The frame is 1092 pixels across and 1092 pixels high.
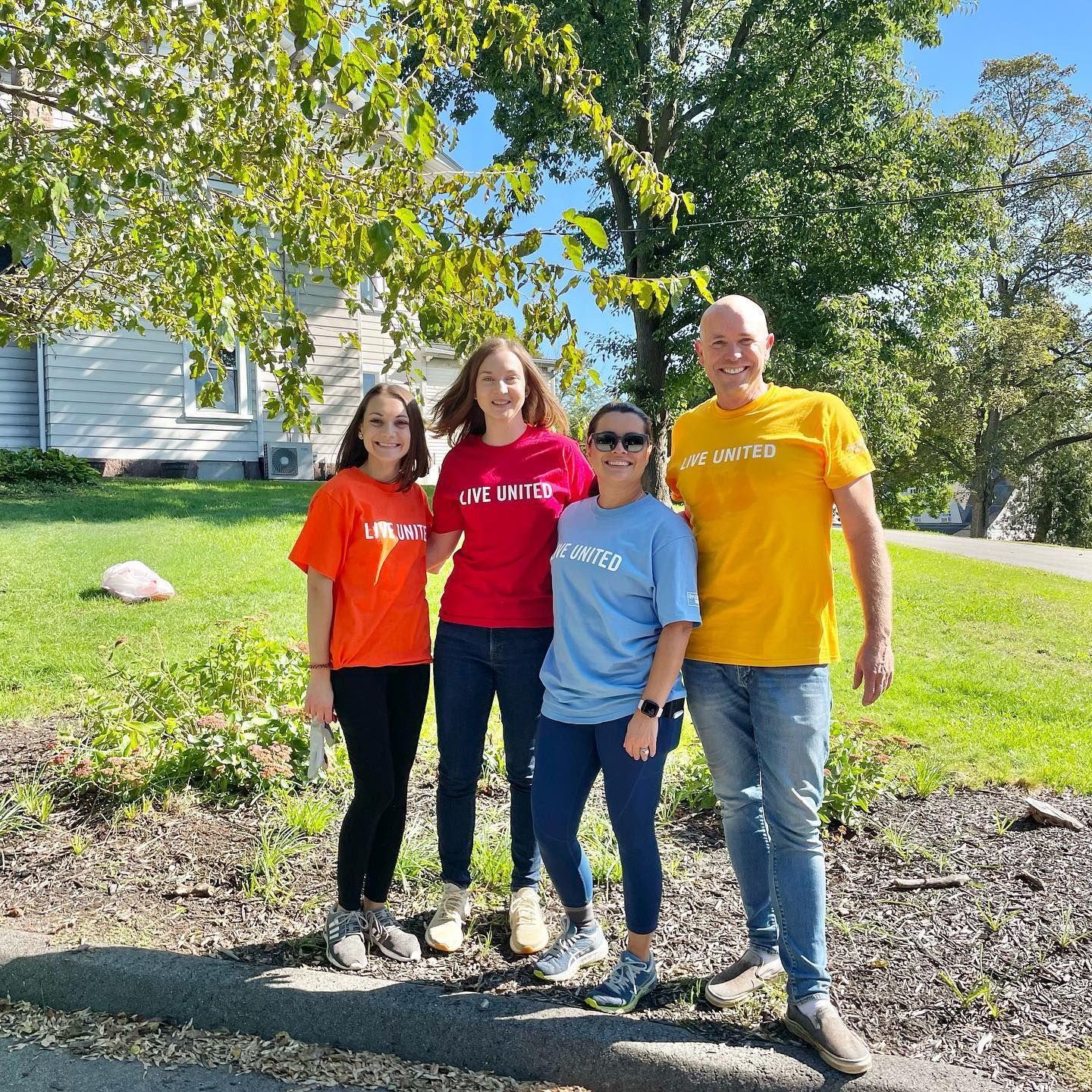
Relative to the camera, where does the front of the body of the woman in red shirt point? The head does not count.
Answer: toward the camera

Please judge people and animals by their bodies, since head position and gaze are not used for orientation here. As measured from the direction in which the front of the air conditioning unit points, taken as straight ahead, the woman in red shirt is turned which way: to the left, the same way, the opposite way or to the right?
the same way

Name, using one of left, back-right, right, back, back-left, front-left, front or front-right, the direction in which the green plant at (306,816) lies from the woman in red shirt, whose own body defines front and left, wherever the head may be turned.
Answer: back-right

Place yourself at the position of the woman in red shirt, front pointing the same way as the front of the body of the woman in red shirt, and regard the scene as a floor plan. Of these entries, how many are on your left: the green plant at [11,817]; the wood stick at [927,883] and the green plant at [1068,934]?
2

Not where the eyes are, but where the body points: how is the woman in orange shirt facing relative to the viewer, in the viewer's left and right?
facing the viewer and to the right of the viewer

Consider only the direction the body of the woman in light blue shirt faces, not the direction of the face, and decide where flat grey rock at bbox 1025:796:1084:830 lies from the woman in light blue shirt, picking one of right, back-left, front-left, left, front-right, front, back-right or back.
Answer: back

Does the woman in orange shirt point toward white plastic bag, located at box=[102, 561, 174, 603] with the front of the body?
no

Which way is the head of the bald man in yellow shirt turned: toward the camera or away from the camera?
toward the camera

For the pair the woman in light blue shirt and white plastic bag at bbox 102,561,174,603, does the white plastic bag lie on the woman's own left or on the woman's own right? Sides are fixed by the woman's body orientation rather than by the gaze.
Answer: on the woman's own right

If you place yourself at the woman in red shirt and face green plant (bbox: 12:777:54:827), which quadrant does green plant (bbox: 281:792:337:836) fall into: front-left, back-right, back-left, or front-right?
front-right

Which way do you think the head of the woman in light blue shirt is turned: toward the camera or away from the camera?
toward the camera

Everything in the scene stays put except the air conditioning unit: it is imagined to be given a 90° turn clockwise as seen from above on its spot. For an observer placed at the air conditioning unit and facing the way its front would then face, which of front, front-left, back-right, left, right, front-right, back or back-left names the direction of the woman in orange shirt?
left

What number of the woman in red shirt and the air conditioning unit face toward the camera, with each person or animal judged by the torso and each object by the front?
2

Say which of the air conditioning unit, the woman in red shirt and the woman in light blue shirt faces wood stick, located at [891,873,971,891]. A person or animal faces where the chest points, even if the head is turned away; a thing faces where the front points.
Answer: the air conditioning unit

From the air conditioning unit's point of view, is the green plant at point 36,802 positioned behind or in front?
in front

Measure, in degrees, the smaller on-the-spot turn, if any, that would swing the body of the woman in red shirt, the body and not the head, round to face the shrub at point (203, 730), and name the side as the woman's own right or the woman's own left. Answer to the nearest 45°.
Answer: approximately 135° to the woman's own right
